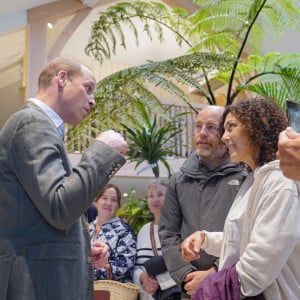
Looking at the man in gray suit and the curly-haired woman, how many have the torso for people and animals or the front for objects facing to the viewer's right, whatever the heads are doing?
1

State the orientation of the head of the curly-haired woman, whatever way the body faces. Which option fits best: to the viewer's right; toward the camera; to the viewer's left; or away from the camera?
to the viewer's left

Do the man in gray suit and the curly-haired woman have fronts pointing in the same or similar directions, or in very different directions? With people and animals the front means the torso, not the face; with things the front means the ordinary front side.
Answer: very different directions

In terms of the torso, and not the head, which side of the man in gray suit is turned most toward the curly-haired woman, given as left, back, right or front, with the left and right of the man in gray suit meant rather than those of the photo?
front

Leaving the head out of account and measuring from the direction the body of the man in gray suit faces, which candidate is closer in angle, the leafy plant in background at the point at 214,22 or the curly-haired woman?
the curly-haired woman

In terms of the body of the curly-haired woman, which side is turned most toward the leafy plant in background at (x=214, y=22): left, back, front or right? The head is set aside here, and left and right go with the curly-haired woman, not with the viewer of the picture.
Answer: right

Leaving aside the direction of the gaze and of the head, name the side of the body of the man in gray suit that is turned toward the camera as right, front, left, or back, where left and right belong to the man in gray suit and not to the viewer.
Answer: right

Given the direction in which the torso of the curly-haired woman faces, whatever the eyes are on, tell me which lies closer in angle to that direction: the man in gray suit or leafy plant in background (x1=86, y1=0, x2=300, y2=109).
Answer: the man in gray suit

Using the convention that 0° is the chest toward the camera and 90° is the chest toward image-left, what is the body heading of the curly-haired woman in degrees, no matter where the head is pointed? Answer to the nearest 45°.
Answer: approximately 90°

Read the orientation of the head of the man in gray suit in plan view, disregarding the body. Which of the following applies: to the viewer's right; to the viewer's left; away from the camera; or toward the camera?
to the viewer's right
